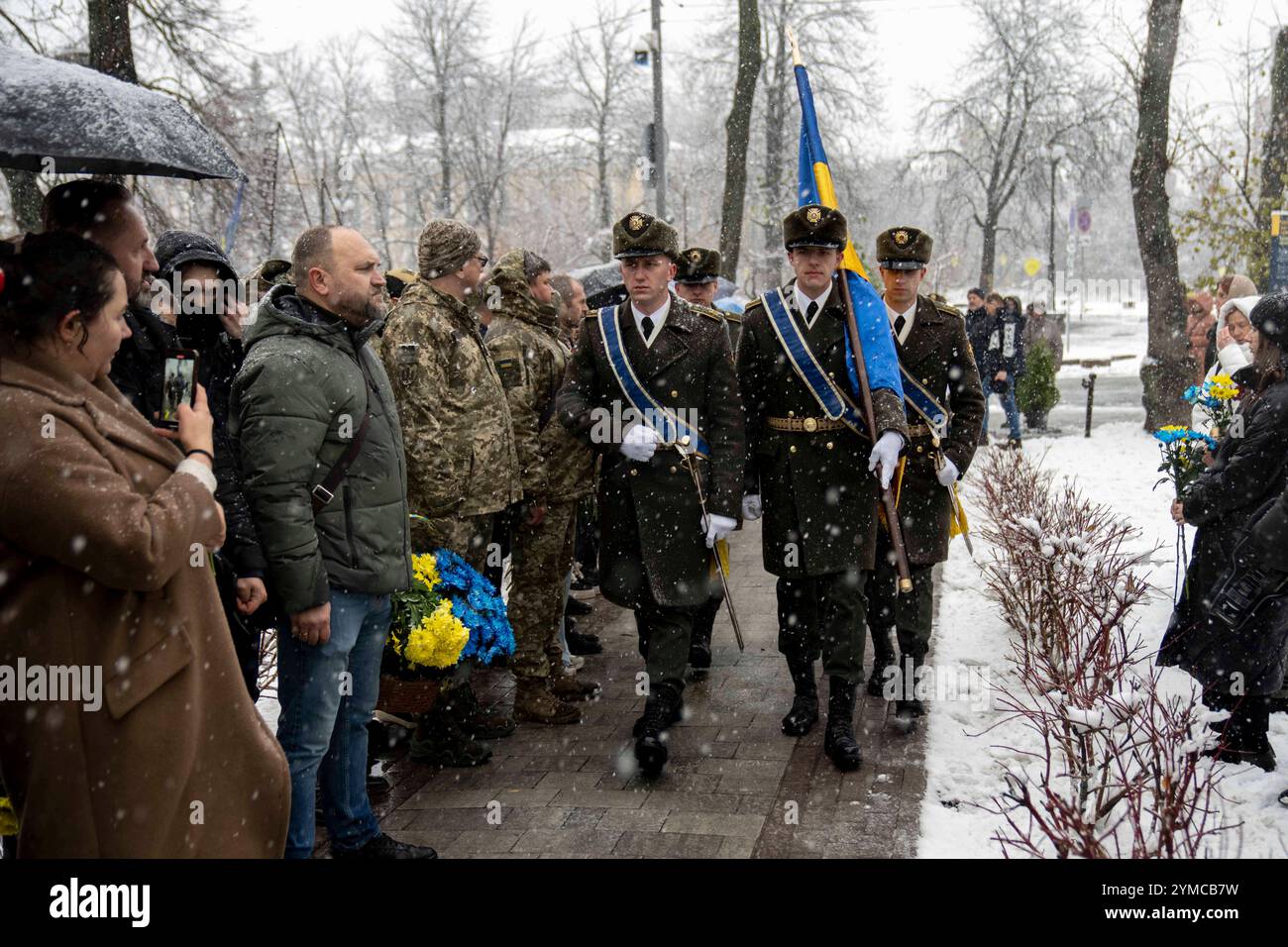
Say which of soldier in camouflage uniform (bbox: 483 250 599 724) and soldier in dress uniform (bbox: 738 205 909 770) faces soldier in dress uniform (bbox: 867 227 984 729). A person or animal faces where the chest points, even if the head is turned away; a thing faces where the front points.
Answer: the soldier in camouflage uniform

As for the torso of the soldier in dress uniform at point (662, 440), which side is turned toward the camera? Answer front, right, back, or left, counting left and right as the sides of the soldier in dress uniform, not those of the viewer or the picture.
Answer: front

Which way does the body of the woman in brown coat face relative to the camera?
to the viewer's right

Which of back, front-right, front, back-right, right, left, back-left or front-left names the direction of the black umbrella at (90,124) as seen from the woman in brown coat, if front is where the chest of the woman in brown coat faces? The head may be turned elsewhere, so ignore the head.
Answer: left

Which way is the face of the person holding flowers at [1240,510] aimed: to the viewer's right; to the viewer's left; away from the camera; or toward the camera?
to the viewer's left

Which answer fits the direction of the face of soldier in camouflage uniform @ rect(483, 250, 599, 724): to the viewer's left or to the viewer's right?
to the viewer's right

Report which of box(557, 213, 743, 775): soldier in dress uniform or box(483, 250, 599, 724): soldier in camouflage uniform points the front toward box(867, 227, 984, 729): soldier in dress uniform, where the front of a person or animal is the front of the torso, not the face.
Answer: the soldier in camouflage uniform

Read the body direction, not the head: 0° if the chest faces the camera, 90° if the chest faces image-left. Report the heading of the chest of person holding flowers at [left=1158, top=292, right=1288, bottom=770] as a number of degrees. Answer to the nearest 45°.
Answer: approximately 90°

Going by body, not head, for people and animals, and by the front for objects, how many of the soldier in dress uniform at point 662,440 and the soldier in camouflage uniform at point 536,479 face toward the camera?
1

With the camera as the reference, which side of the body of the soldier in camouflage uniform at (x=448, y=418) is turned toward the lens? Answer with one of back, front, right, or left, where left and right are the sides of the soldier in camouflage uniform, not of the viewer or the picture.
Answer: right

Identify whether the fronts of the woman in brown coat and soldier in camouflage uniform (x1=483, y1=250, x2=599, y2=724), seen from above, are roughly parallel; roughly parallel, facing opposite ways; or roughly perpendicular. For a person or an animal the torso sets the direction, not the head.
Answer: roughly parallel

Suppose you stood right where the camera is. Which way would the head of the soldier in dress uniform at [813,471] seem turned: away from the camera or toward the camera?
toward the camera

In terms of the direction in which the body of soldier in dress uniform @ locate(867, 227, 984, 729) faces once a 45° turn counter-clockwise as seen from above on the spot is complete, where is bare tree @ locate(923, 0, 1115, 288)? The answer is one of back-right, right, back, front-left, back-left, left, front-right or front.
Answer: back-left

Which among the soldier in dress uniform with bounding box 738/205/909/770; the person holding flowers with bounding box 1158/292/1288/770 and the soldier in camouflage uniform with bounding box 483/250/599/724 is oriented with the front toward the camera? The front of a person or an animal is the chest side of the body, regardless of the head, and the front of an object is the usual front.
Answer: the soldier in dress uniform

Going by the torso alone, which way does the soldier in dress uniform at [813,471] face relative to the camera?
toward the camera

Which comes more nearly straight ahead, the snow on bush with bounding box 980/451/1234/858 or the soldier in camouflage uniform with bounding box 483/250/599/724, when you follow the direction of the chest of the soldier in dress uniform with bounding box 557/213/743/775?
the snow on bush

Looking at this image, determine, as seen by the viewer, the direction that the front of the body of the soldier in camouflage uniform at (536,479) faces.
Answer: to the viewer's right
